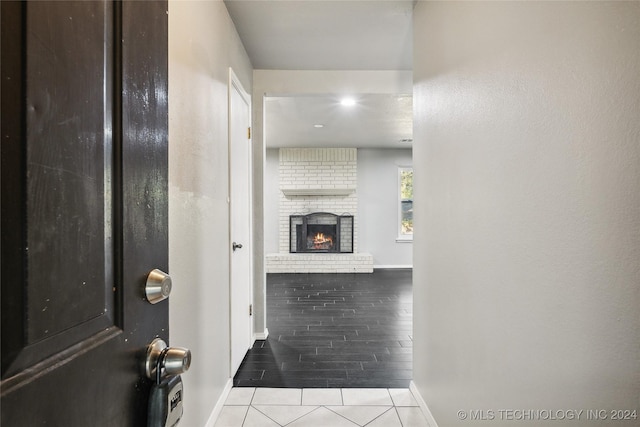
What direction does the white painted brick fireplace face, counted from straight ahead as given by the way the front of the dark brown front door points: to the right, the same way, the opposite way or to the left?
to the right

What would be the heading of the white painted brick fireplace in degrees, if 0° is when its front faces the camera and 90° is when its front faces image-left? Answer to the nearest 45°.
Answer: approximately 0°

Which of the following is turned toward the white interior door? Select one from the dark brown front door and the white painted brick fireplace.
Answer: the white painted brick fireplace

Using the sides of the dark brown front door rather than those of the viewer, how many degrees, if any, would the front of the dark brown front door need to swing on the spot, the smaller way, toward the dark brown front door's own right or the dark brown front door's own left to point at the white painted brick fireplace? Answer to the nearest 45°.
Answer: approximately 90° to the dark brown front door's own left

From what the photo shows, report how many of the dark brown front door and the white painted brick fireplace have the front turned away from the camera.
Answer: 0

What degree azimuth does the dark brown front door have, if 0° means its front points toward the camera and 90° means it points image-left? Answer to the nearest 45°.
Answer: approximately 315°

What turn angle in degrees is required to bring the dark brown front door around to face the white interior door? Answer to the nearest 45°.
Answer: approximately 90° to its left

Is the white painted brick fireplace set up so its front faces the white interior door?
yes

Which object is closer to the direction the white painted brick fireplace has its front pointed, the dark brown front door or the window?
the dark brown front door

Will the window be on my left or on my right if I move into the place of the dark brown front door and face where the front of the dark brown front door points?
on my left

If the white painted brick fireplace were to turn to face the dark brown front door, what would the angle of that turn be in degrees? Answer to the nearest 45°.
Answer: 0° — it already faces it
